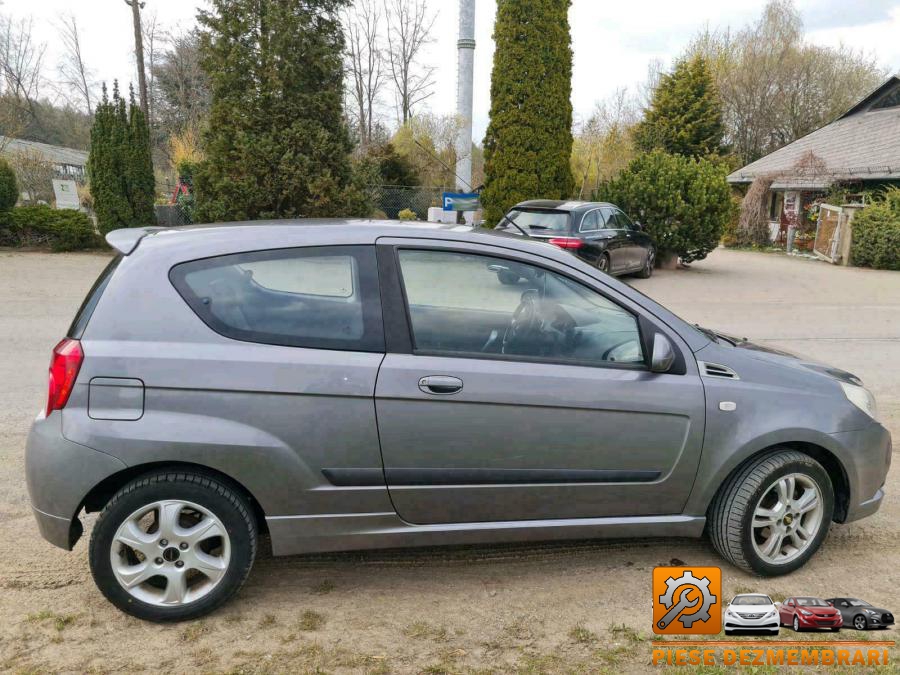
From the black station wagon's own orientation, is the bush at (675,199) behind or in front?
in front

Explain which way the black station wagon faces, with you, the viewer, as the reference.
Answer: facing away from the viewer and to the right of the viewer

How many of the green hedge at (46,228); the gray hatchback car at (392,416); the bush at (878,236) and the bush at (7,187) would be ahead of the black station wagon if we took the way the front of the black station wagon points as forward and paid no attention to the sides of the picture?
1

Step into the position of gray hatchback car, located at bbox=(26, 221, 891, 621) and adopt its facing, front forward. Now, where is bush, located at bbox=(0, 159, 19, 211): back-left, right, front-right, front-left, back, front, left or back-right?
back-left

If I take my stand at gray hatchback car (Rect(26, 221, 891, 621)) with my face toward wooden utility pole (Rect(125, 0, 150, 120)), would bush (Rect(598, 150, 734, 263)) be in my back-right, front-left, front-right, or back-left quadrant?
front-right

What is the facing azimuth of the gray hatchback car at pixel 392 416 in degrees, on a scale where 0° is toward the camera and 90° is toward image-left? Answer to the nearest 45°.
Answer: approximately 270°

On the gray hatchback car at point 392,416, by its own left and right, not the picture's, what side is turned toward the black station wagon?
left

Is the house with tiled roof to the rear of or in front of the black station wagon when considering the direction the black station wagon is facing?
in front

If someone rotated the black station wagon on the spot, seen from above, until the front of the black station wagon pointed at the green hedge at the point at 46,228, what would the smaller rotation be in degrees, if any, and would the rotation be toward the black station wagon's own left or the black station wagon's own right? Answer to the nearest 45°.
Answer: approximately 135° to the black station wagon's own left

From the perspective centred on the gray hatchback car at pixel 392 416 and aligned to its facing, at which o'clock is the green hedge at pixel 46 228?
The green hedge is roughly at 8 o'clock from the gray hatchback car.

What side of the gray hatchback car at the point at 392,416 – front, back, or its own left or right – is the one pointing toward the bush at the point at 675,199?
left

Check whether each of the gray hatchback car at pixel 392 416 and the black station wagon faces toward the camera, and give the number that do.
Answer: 0

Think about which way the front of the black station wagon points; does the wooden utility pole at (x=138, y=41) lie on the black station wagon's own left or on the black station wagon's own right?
on the black station wagon's own left

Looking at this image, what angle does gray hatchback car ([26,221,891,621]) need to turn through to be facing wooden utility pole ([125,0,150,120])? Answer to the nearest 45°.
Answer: approximately 135° to its left

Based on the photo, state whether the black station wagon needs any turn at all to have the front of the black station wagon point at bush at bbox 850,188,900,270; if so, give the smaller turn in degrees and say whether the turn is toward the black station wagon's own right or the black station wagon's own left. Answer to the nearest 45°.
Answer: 0° — it already faces it

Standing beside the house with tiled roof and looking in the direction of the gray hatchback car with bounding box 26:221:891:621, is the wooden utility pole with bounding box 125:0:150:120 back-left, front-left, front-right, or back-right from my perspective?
front-right
